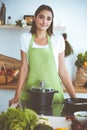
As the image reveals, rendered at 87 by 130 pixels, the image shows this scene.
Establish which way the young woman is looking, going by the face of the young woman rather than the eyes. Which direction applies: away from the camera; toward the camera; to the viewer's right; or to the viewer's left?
toward the camera

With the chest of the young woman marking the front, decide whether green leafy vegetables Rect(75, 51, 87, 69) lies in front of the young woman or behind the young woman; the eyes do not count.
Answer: behind

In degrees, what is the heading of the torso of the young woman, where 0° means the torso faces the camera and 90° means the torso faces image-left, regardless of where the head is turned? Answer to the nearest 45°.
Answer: approximately 0°
